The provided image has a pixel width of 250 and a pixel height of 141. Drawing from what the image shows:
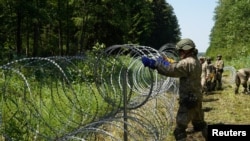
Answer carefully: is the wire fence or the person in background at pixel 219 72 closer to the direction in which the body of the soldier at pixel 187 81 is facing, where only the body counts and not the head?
the wire fence

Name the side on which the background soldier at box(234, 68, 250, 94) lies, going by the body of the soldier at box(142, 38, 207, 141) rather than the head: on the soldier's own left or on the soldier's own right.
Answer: on the soldier's own right

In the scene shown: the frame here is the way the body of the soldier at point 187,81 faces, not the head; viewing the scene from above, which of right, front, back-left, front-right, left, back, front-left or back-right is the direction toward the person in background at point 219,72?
right

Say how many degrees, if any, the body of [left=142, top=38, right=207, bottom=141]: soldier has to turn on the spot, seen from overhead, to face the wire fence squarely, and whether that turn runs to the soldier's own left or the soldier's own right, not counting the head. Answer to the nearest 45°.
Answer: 0° — they already face it

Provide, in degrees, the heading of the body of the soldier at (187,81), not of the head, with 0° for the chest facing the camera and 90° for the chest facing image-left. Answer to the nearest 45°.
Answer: approximately 90°
